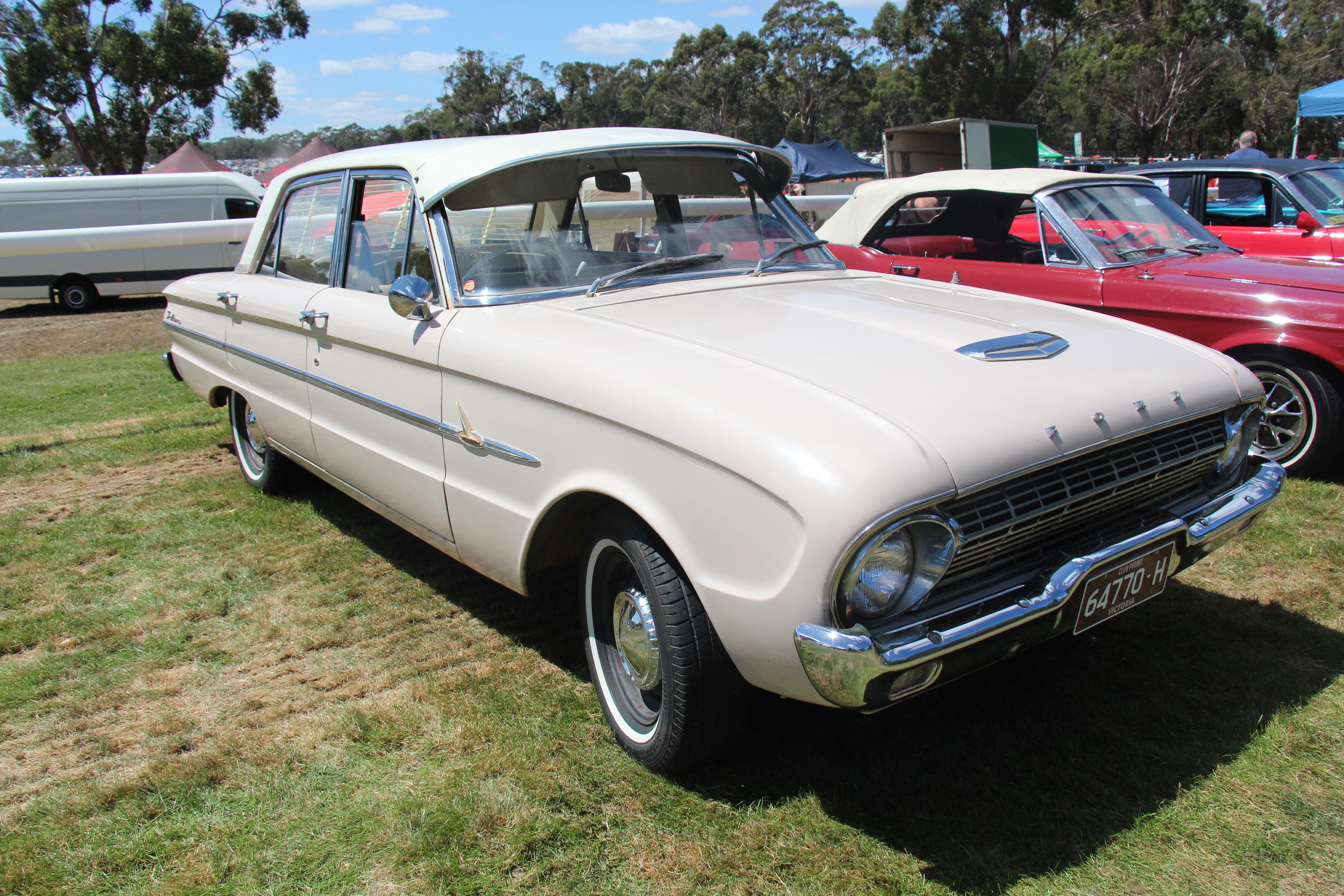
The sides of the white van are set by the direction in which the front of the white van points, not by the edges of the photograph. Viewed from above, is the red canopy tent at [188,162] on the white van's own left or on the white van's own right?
on the white van's own left

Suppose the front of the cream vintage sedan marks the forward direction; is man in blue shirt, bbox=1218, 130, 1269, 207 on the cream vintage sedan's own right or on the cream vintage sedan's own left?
on the cream vintage sedan's own left

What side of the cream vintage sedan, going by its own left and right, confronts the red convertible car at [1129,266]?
left

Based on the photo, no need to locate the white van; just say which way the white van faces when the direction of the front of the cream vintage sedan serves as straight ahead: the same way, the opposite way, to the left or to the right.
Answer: to the left

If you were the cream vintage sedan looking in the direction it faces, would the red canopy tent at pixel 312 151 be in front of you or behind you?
behind

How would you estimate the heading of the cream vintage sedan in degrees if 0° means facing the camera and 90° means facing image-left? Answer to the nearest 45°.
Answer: approximately 315°

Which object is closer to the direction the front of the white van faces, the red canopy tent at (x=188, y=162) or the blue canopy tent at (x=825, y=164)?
the blue canopy tent

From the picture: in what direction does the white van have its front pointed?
to the viewer's right

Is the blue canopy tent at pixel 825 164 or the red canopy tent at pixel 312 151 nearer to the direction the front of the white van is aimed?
the blue canopy tent

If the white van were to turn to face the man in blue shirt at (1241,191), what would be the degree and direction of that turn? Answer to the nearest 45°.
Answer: approximately 45° to its right
